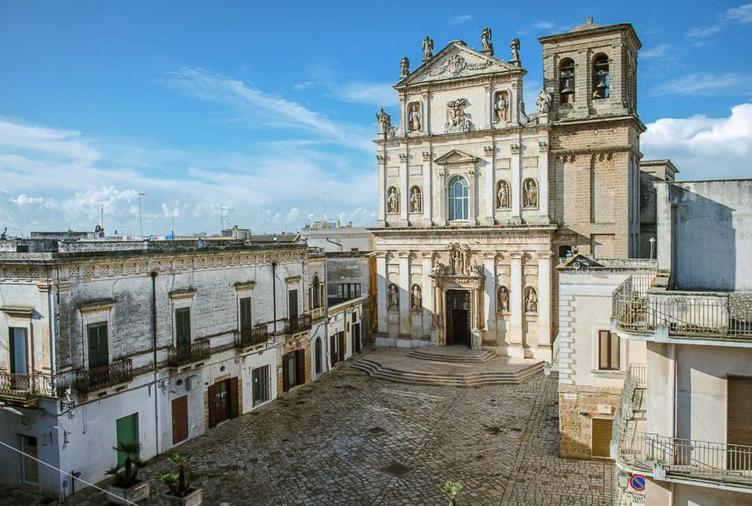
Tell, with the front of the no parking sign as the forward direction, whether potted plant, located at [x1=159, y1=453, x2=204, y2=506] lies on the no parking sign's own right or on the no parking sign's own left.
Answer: on the no parking sign's own right

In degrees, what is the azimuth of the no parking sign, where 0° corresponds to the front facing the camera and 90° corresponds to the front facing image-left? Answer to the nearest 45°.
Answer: approximately 0°

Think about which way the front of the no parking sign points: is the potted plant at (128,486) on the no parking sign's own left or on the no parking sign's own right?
on the no parking sign's own right
